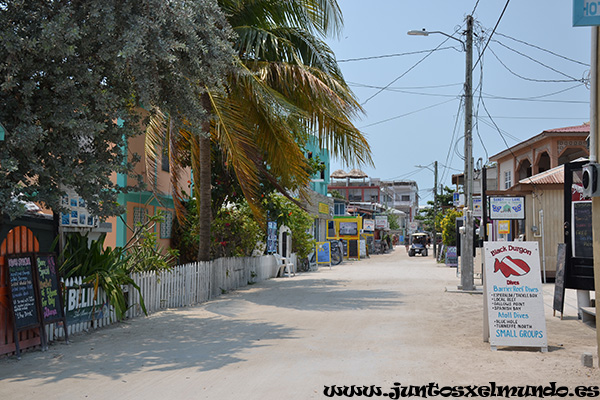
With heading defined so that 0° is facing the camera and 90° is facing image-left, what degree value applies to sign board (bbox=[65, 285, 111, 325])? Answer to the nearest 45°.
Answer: approximately 315°

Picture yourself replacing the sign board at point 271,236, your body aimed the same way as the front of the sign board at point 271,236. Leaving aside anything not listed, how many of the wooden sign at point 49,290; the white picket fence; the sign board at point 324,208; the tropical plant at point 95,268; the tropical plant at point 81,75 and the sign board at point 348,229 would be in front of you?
4

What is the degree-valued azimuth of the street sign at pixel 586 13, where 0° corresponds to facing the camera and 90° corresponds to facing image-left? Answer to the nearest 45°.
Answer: approximately 0°

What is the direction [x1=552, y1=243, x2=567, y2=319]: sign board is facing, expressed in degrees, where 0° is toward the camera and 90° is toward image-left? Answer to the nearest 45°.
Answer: approximately 45°

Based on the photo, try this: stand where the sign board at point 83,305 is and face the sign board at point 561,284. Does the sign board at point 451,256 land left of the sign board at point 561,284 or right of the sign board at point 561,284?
left

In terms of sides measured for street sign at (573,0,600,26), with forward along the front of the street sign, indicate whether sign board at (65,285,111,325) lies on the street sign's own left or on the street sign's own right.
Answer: on the street sign's own right

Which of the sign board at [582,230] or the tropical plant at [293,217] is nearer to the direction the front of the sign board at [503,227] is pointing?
the sign board

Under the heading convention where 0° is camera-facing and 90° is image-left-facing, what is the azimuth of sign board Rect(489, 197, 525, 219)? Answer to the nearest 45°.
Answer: approximately 0°

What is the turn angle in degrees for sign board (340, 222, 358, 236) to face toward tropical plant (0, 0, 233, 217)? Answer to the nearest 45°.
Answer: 0° — it already faces it

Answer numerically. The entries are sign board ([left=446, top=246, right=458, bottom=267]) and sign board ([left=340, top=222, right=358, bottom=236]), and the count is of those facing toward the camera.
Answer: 2
